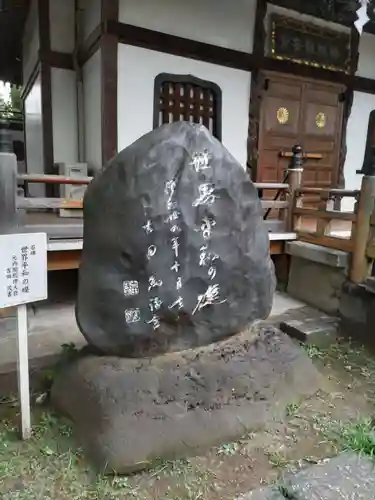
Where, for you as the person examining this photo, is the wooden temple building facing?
facing the viewer and to the right of the viewer

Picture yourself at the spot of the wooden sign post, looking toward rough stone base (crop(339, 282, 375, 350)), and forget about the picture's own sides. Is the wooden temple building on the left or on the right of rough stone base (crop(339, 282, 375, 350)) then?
left

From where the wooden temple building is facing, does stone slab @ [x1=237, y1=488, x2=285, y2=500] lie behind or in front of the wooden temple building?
in front

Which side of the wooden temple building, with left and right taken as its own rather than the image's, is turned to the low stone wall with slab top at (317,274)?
front

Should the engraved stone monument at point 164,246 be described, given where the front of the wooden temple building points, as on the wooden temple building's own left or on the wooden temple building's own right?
on the wooden temple building's own right

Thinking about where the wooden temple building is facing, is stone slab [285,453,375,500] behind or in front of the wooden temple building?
in front
